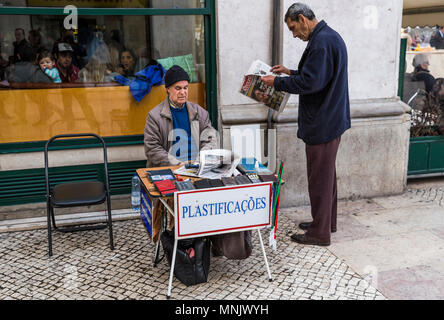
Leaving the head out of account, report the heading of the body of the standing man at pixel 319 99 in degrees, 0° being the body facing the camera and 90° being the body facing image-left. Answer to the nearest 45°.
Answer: approximately 90°

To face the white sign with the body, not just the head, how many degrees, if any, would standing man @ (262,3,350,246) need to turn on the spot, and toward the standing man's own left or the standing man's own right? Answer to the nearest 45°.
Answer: approximately 45° to the standing man's own left

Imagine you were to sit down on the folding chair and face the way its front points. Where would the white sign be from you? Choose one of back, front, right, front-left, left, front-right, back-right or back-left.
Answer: front-left

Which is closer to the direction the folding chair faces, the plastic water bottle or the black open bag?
the black open bag

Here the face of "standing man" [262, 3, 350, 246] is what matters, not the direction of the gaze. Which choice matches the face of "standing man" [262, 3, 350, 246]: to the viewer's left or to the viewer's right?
to the viewer's left

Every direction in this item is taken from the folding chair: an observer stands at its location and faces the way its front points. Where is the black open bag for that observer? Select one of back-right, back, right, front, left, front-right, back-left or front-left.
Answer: front-left

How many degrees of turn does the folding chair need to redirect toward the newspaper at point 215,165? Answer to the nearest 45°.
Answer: approximately 45° to its left

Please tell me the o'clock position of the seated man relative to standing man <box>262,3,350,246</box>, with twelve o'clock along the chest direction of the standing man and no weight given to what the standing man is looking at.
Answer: The seated man is roughly at 12 o'clock from the standing man.

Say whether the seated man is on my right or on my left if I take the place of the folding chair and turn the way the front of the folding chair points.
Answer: on my left

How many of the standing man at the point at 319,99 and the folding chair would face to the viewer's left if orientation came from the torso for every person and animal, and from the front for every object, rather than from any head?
1

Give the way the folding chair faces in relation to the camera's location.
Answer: facing the viewer

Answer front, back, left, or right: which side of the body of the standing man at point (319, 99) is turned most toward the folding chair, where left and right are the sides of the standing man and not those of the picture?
front
